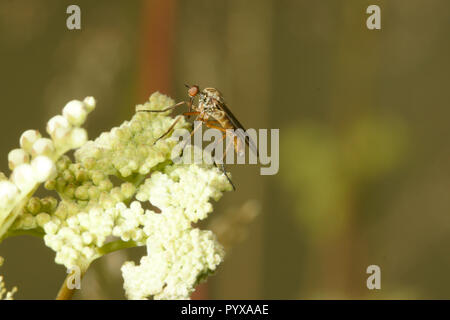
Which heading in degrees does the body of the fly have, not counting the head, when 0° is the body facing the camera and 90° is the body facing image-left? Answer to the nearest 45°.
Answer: approximately 90°
